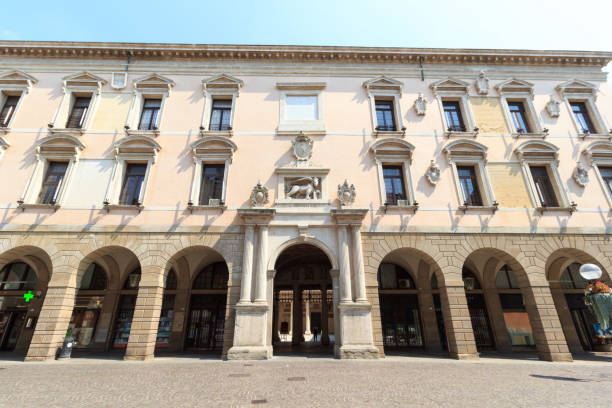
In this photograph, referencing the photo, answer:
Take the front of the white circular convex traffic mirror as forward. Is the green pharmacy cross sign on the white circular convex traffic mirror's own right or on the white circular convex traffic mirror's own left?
on the white circular convex traffic mirror's own right

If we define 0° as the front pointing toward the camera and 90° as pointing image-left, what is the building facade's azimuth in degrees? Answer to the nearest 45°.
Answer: approximately 0°

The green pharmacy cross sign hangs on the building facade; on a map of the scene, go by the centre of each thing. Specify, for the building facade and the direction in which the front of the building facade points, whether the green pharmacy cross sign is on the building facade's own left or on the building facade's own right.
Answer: on the building facade's own right

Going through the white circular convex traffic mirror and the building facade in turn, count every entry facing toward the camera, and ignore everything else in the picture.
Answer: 2
